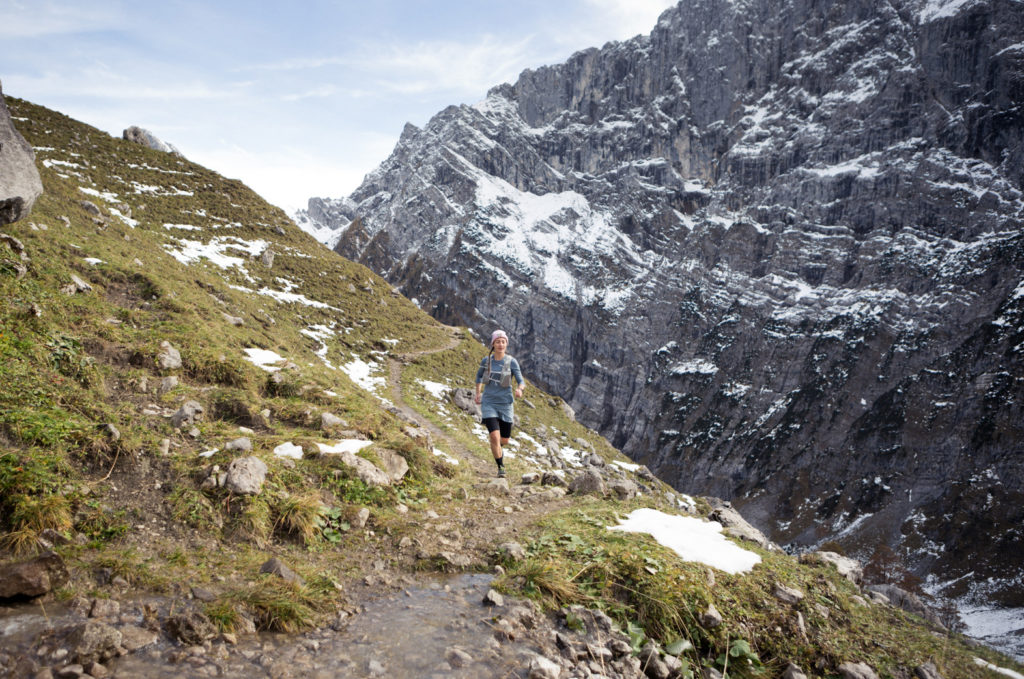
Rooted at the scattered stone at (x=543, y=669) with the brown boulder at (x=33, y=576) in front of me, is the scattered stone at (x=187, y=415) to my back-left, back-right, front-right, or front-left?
front-right

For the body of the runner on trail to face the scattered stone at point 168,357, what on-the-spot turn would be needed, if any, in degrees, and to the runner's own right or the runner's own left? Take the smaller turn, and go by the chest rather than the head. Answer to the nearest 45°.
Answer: approximately 90° to the runner's own right

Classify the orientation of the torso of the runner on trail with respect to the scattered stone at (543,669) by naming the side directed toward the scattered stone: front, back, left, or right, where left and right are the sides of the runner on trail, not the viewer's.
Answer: front

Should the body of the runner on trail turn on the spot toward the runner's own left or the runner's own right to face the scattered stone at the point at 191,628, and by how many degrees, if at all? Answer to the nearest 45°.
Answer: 0° — they already face it

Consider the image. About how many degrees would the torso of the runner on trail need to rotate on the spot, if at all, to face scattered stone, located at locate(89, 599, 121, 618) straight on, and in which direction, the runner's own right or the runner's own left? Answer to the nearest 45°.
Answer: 0° — they already face it

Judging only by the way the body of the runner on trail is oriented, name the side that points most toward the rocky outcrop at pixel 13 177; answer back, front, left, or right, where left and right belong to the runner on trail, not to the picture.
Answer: right

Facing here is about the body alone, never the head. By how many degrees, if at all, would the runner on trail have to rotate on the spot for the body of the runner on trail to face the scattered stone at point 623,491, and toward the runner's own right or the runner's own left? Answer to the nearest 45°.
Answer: approximately 90° to the runner's own left

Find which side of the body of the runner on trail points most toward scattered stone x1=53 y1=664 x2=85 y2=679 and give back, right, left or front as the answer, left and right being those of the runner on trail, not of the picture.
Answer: front

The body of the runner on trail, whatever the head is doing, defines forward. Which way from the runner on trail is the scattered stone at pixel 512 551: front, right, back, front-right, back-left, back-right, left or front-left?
front

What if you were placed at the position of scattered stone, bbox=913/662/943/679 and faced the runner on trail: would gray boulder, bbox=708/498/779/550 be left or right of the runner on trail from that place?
right

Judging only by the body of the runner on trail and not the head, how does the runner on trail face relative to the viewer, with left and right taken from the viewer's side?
facing the viewer

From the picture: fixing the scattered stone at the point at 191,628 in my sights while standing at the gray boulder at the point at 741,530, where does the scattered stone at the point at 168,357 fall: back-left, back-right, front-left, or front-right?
front-right

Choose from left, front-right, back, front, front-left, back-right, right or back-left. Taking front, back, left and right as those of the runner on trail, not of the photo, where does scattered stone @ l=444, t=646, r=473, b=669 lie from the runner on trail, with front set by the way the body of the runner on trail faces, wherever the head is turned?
front

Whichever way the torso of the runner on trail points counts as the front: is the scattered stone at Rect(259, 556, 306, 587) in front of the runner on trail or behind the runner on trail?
in front
